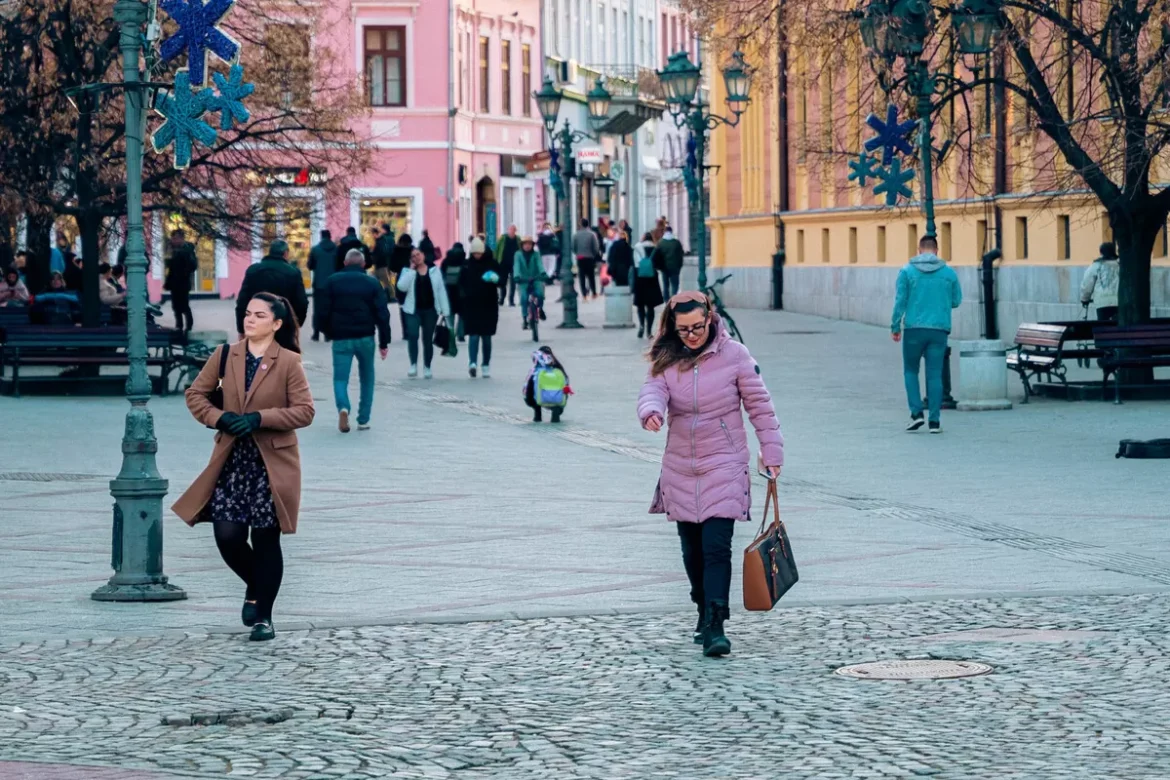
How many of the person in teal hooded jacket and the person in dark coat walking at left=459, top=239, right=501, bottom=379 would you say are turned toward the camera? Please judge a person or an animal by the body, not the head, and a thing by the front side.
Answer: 1

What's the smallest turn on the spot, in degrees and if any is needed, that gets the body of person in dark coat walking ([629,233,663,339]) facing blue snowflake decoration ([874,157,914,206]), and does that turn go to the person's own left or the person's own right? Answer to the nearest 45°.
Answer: approximately 180°

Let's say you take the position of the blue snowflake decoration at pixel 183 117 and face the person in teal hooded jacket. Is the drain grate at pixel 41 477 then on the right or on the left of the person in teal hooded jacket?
left

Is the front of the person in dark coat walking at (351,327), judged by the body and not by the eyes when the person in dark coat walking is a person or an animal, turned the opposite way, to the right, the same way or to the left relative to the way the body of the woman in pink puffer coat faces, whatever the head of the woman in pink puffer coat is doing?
the opposite way

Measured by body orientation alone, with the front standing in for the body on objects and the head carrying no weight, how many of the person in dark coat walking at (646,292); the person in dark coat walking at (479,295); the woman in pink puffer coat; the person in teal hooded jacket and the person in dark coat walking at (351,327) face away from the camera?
3

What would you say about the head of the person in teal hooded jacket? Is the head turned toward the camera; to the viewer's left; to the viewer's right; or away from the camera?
away from the camera

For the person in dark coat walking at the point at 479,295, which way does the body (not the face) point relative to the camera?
toward the camera

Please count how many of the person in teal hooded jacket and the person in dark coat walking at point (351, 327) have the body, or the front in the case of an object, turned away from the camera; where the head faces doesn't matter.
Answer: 2

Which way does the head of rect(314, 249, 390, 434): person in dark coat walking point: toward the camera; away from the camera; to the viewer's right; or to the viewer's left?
away from the camera

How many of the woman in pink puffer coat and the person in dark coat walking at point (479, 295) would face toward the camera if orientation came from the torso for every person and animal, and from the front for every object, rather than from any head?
2

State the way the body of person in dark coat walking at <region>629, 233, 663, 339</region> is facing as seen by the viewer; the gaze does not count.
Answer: away from the camera

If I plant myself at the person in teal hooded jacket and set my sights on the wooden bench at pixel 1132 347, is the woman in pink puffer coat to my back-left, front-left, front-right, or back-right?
back-right

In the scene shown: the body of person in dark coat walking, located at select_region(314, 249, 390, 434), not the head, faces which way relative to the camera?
away from the camera

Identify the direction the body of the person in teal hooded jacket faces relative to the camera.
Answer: away from the camera
